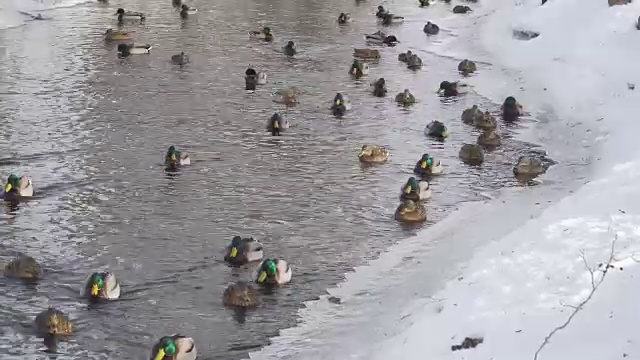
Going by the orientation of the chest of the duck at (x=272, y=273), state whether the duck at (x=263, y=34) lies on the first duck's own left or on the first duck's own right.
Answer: on the first duck's own right

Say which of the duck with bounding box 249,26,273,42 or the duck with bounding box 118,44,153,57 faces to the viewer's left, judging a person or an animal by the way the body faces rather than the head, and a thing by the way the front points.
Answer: the duck with bounding box 118,44,153,57

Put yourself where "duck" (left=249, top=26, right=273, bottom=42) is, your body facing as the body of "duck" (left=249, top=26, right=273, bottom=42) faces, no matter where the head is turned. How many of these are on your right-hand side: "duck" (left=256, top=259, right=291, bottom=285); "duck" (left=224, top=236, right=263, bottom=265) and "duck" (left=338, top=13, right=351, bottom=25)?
2

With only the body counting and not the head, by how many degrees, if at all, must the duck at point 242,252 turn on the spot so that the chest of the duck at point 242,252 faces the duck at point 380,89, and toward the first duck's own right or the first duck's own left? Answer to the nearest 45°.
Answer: approximately 135° to the first duck's own right

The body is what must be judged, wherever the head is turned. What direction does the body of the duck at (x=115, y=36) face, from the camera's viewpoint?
to the viewer's left

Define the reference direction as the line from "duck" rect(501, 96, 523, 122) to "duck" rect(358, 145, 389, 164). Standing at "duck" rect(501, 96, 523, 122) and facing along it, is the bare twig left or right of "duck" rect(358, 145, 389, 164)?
left

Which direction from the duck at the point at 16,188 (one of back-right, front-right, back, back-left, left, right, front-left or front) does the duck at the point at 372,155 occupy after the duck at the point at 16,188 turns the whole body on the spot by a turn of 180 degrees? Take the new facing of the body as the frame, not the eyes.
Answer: front-right

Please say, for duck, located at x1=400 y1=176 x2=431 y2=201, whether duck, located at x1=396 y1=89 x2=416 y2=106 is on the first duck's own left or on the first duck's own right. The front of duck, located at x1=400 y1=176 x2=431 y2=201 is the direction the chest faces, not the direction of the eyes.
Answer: on the first duck's own right
